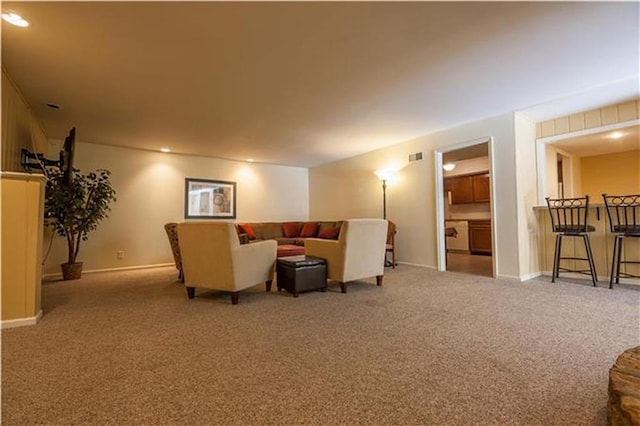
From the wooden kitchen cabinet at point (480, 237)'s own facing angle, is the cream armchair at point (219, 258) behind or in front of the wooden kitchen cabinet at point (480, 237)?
in front

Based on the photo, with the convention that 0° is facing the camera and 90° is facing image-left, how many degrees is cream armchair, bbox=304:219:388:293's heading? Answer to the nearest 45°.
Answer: approximately 135°

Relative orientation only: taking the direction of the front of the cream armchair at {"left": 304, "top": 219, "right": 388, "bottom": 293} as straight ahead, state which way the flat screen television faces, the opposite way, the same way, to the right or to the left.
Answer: to the right

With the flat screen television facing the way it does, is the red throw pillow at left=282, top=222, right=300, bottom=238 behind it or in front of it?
in front

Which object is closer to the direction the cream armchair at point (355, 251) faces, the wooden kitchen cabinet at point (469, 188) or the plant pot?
the plant pot

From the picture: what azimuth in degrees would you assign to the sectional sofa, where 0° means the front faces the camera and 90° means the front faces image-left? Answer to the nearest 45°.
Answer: approximately 0°

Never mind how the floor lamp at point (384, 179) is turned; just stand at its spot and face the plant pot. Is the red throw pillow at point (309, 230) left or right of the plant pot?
right

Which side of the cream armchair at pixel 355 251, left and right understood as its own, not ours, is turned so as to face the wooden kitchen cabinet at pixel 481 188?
right

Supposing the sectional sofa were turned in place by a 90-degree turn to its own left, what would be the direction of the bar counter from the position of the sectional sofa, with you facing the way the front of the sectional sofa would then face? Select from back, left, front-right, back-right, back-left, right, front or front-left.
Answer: front-right

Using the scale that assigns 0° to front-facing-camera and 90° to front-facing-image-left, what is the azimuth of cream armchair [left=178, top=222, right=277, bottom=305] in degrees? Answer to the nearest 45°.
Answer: approximately 225°

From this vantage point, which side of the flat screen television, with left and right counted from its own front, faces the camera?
right

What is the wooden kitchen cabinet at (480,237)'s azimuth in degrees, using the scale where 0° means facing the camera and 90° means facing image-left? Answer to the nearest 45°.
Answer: approximately 0°
